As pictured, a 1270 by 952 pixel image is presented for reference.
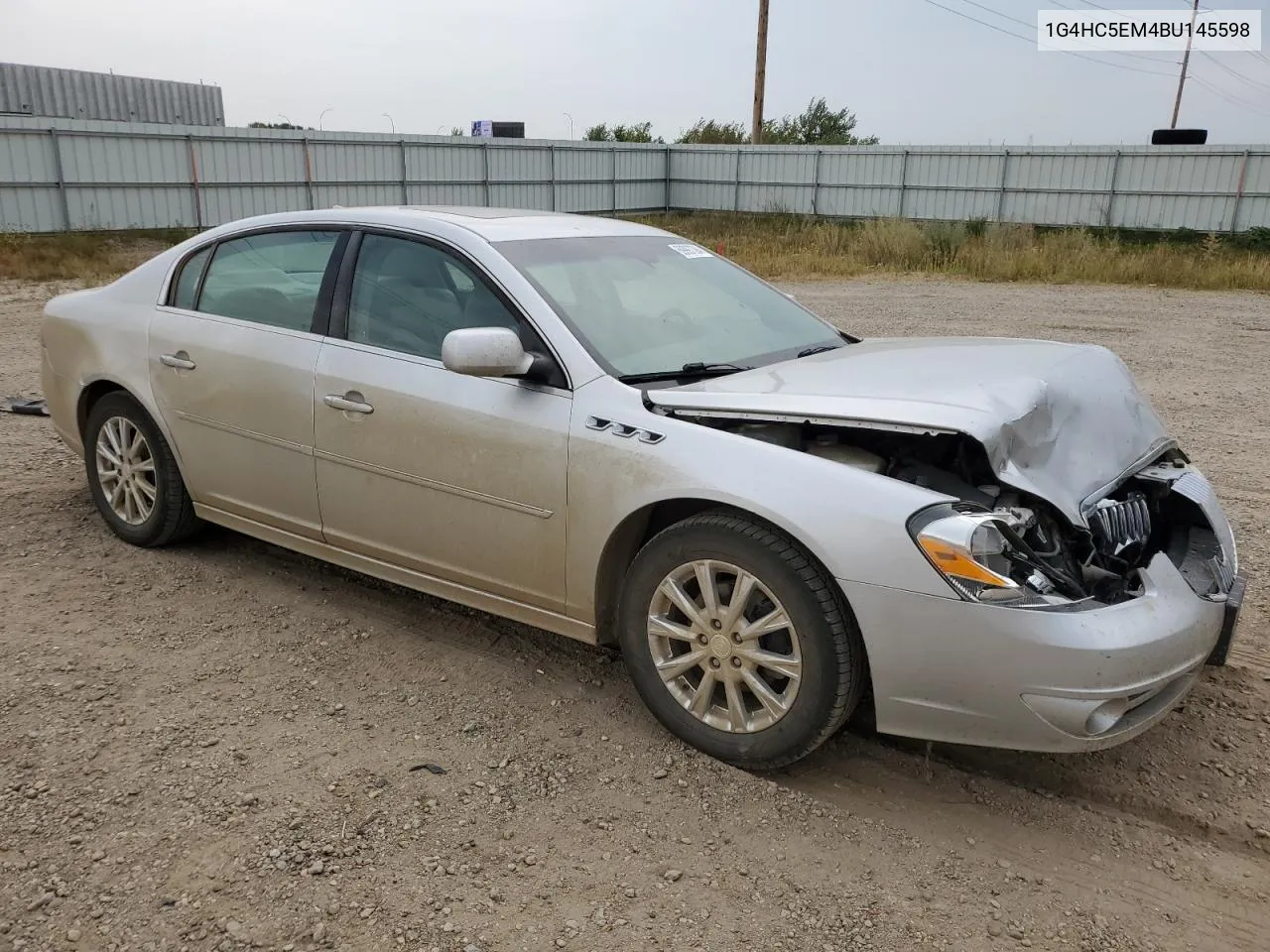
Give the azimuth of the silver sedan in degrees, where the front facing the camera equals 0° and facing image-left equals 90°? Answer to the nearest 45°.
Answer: approximately 315°

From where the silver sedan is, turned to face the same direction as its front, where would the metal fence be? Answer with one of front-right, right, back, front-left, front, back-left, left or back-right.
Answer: back-left

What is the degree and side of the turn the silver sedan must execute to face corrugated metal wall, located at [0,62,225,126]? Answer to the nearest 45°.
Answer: approximately 180°

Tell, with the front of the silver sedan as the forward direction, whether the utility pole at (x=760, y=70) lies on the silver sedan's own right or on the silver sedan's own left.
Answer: on the silver sedan's own left
